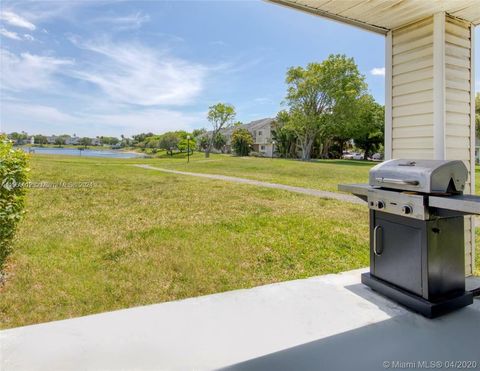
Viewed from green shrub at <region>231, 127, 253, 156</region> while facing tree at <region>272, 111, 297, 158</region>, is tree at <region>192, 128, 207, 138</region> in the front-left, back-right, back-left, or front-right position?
back-left

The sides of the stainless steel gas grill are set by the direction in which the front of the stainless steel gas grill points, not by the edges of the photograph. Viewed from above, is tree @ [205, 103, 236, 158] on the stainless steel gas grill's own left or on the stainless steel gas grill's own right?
on the stainless steel gas grill's own right

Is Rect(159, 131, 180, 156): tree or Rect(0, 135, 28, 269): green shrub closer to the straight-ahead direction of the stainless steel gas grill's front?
the green shrub

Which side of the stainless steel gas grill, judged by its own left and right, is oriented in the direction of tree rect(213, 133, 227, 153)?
right

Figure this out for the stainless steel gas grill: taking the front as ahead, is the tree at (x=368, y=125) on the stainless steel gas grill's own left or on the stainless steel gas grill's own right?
on the stainless steel gas grill's own right

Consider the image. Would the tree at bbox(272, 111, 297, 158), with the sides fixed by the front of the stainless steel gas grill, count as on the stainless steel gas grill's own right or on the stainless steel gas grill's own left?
on the stainless steel gas grill's own right

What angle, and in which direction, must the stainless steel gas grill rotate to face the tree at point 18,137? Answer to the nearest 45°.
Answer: approximately 45° to its right

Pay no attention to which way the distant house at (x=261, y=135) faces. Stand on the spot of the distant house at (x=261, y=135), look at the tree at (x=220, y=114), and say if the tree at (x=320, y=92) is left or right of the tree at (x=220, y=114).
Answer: left

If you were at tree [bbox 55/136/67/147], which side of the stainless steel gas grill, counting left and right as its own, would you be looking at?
right

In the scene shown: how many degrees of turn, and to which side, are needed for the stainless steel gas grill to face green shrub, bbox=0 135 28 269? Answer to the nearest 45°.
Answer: approximately 45° to its right

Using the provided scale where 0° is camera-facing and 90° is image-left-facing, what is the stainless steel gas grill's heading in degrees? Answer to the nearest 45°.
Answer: approximately 45°
